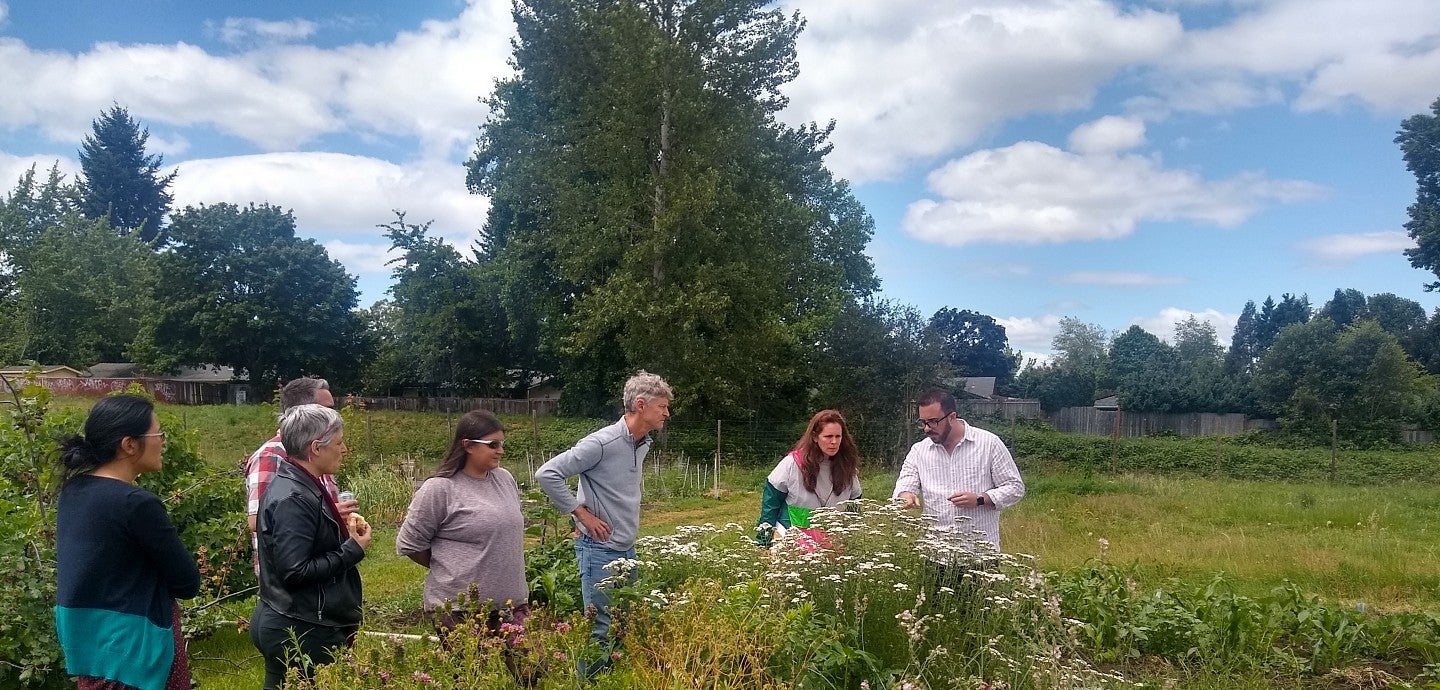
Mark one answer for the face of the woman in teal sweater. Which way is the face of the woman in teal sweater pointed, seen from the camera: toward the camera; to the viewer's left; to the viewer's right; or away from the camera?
to the viewer's right

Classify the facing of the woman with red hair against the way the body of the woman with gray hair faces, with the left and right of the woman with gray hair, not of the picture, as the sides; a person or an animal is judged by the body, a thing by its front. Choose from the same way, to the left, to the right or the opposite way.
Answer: to the right

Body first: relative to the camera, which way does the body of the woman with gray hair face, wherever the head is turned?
to the viewer's right

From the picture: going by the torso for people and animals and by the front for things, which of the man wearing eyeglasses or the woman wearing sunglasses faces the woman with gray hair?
the man wearing eyeglasses

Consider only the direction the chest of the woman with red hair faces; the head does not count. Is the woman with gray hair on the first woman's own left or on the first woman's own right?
on the first woman's own right

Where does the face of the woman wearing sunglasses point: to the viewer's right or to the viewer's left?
to the viewer's right

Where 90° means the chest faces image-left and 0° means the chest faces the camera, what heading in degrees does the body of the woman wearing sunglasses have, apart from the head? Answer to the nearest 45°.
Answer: approximately 315°

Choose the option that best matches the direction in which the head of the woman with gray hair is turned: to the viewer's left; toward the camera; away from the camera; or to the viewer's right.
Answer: to the viewer's right

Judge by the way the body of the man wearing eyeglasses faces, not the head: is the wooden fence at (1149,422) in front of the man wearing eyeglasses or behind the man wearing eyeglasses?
behind

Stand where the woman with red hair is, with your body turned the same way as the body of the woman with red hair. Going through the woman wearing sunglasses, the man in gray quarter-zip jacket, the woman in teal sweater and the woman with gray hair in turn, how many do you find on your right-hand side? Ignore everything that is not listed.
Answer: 4

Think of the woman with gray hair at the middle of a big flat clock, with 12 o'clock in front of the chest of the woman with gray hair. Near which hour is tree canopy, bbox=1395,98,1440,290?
The tree canopy is roughly at 11 o'clock from the woman with gray hair.

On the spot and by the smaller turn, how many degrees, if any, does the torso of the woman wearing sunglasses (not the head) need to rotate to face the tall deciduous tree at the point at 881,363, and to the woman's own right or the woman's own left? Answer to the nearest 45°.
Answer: approximately 90° to the woman's own left

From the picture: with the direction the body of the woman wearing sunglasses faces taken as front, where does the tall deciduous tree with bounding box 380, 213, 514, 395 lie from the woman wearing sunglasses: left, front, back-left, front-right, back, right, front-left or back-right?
back-left

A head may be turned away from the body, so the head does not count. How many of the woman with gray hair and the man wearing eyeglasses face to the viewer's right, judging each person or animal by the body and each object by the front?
1

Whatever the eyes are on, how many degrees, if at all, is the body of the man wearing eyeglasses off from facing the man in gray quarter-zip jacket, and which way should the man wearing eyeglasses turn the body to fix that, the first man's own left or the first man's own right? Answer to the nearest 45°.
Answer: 0° — they already face them

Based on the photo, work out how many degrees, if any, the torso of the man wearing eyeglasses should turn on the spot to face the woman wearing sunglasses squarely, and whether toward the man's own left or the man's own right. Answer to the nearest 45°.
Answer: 0° — they already face them
